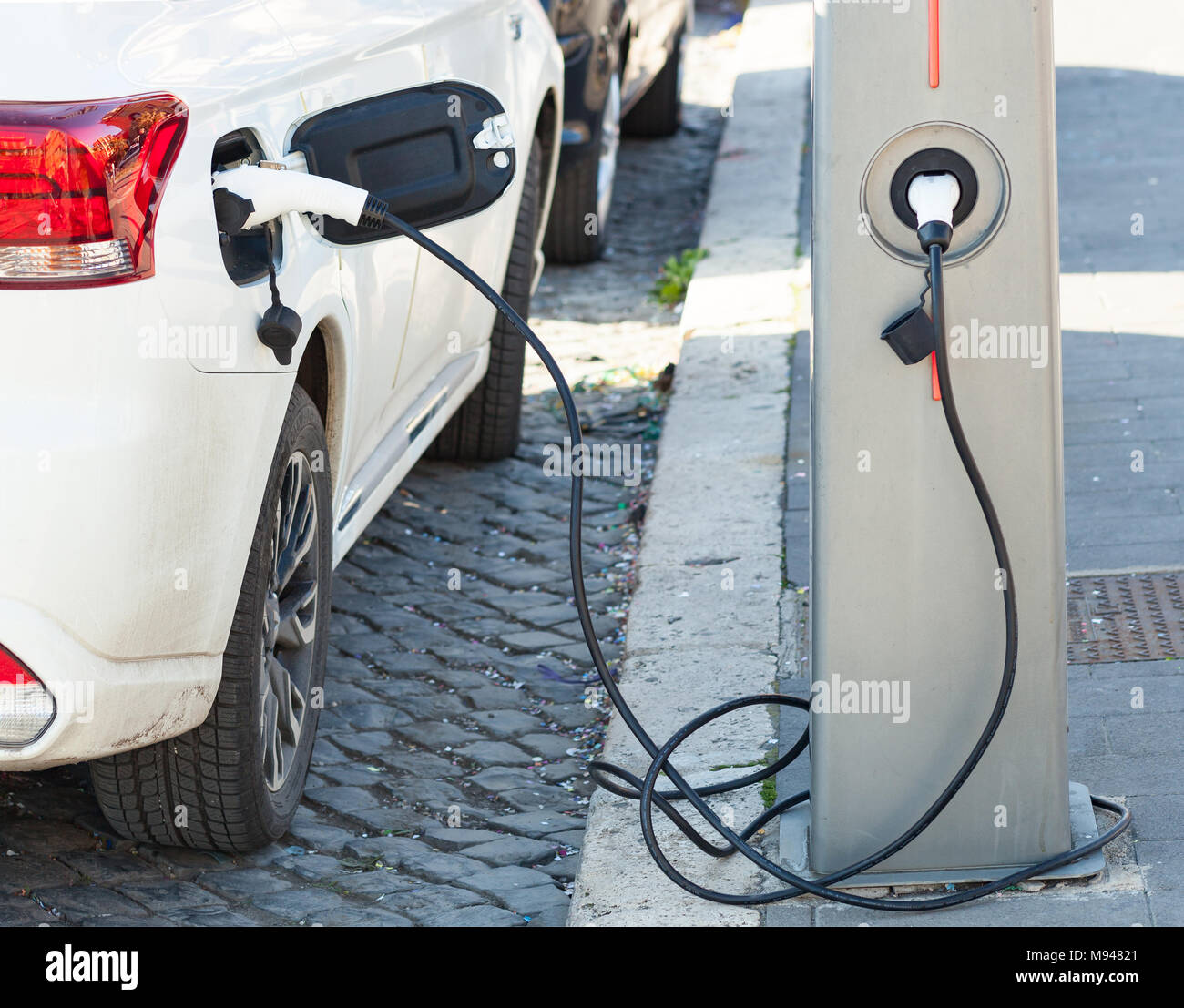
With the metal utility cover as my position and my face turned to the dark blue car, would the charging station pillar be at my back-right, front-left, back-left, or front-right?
back-left

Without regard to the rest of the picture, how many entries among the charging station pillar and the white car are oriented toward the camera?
1

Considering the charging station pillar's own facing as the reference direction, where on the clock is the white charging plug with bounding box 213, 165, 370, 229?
The white charging plug is roughly at 3 o'clock from the charging station pillar.

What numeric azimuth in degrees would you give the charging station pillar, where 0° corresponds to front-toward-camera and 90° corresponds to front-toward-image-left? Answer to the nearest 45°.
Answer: approximately 0°

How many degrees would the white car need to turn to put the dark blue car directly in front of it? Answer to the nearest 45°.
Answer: approximately 45° to its left

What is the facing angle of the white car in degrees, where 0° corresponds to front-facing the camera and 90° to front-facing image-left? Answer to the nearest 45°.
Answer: approximately 225°

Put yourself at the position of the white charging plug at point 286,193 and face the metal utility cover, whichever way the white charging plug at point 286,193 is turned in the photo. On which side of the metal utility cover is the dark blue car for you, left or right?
left

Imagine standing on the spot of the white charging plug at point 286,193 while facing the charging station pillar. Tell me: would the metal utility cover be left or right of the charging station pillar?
left

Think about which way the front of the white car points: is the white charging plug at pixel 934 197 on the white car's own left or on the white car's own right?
on the white car's own right

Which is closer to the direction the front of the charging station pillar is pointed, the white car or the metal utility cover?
the white car

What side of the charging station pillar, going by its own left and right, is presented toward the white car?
right
